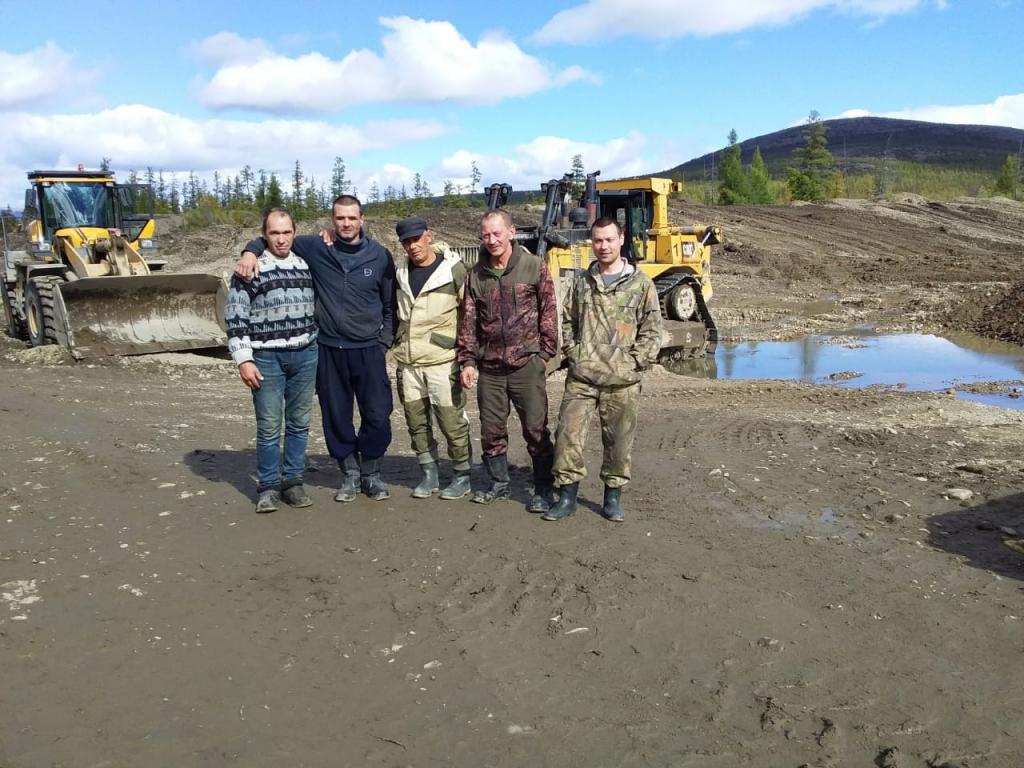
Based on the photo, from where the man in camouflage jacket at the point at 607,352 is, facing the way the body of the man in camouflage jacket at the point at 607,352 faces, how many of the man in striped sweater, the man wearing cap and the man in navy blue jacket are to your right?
3

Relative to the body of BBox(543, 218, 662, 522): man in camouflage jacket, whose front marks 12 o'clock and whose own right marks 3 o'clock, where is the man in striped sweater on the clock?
The man in striped sweater is roughly at 3 o'clock from the man in camouflage jacket.

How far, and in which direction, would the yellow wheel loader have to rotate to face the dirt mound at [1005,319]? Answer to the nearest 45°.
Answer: approximately 45° to its left

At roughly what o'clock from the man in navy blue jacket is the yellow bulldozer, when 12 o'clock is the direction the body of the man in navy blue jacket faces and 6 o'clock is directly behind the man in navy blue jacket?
The yellow bulldozer is roughly at 7 o'clock from the man in navy blue jacket.

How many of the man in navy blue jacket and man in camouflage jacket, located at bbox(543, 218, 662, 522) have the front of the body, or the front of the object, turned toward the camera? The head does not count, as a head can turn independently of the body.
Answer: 2

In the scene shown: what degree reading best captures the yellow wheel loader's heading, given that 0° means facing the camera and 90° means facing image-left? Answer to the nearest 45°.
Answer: approximately 315°
